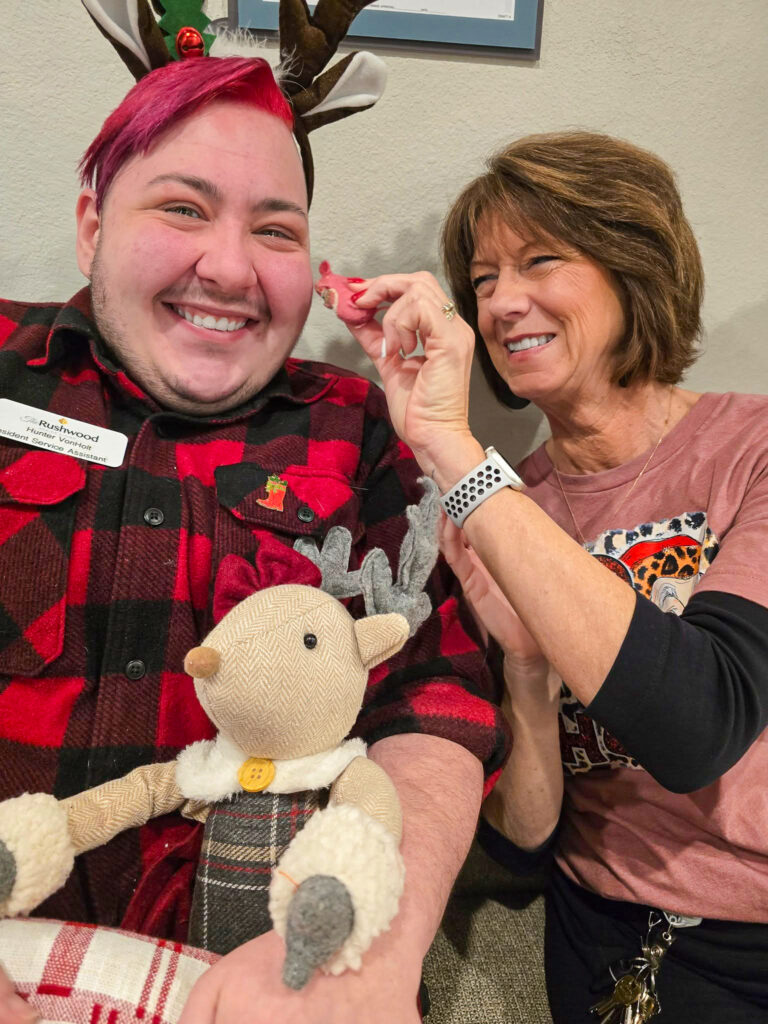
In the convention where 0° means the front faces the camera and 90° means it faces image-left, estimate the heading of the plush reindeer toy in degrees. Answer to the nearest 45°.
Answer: approximately 45°

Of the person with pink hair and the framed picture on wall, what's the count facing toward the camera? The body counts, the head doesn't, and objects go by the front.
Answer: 2

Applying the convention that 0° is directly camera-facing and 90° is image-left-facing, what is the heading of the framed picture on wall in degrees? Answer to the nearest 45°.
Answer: approximately 0°

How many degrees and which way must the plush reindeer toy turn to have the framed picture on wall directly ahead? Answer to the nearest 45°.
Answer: approximately 135° to its right

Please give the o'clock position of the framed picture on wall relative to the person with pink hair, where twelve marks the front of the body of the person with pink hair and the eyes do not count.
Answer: The framed picture on wall is roughly at 7 o'clock from the person with pink hair.
